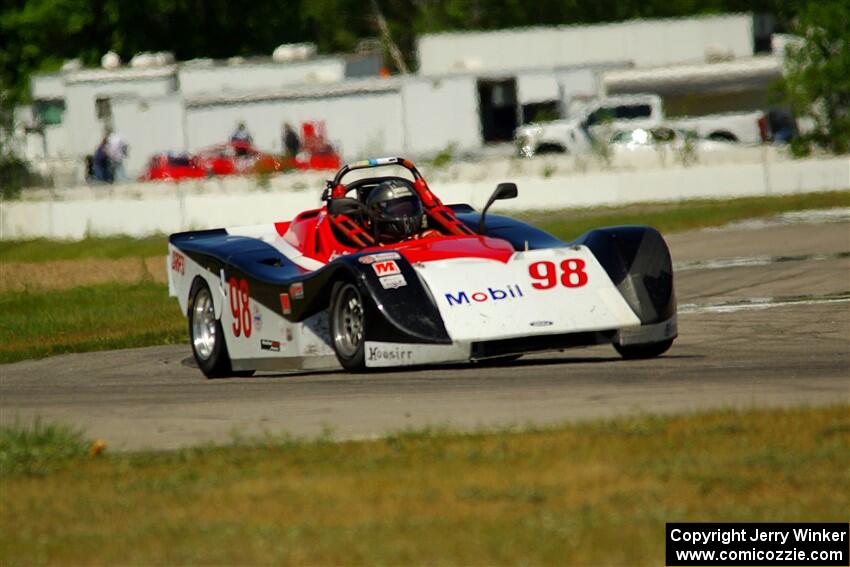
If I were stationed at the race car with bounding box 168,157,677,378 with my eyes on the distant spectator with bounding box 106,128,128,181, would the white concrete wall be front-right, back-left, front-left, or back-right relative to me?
front-right

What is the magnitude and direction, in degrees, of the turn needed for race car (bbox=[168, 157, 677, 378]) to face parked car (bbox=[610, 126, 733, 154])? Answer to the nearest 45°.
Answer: approximately 135° to its left

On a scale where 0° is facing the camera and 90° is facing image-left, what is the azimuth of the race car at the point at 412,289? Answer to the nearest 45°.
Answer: approximately 315°

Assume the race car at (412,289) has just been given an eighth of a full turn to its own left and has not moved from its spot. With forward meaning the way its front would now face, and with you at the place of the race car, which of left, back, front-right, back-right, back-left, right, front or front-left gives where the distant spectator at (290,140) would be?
left

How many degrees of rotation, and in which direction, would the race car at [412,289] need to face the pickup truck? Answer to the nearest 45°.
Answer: approximately 135° to its left

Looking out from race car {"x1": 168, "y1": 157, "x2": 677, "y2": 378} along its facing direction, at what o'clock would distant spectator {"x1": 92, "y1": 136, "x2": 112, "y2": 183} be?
The distant spectator is roughly at 7 o'clock from the race car.

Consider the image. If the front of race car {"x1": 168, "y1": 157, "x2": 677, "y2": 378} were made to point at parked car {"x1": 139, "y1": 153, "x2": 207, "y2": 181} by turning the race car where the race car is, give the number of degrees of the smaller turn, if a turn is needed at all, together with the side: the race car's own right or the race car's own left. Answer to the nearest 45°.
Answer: approximately 135° to the race car's own left

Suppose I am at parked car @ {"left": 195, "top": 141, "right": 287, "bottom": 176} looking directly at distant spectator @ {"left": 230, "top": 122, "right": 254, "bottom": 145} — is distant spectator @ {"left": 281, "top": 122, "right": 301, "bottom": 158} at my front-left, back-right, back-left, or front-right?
front-right

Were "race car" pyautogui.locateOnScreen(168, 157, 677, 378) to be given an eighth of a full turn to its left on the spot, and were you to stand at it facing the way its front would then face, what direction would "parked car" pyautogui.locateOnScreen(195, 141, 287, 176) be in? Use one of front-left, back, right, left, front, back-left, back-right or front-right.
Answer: left

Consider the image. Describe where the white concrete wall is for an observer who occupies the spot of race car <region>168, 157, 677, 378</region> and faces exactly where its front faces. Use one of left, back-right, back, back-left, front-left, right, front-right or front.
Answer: back-left

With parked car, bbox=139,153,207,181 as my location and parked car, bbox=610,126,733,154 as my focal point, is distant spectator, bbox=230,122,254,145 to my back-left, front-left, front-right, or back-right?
front-left
